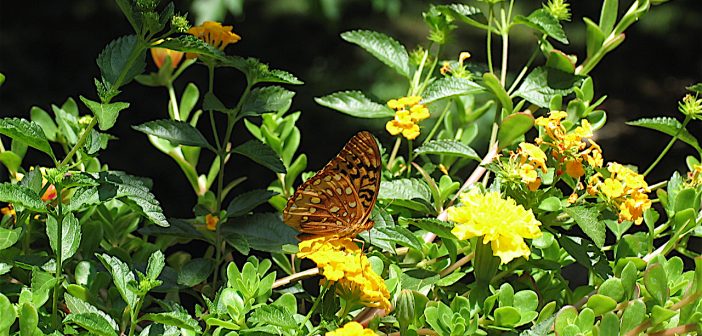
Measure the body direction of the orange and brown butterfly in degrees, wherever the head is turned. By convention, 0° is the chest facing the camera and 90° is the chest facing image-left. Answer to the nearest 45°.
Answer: approximately 270°
